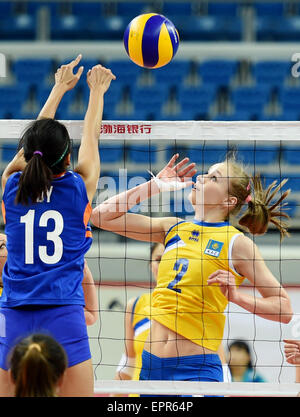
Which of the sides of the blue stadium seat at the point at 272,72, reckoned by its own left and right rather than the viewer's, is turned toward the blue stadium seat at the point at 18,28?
right

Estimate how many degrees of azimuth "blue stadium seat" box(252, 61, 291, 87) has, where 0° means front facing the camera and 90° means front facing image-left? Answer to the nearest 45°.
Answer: approximately 0°

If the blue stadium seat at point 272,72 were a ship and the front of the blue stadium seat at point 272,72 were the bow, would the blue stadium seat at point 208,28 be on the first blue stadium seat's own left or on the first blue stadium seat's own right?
on the first blue stadium seat's own right

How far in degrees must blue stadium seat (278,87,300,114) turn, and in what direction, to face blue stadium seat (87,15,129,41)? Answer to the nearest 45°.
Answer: approximately 90° to its right

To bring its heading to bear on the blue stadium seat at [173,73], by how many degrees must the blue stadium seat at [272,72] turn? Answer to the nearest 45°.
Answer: approximately 90° to its right

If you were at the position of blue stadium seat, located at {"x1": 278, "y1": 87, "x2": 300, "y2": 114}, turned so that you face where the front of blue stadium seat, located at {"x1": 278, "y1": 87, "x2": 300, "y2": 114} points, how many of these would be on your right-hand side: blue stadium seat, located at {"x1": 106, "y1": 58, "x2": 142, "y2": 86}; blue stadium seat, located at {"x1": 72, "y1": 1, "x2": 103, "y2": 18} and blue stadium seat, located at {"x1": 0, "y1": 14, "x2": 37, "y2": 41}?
3

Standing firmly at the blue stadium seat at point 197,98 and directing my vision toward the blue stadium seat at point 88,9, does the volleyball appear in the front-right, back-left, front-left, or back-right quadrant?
back-left

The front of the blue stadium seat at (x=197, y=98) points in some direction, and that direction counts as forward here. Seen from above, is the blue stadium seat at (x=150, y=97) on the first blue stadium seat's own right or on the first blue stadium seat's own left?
on the first blue stadium seat's own right

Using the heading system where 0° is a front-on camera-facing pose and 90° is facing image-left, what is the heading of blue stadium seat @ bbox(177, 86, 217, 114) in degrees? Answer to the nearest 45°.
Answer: approximately 0°
